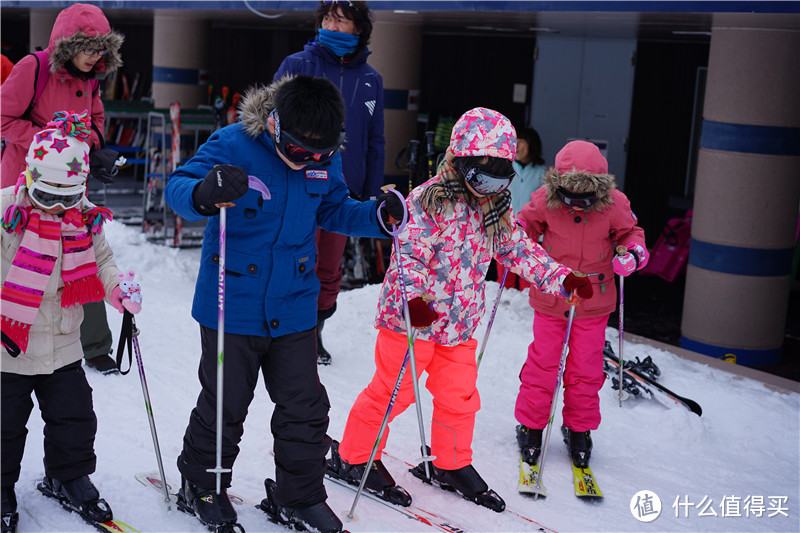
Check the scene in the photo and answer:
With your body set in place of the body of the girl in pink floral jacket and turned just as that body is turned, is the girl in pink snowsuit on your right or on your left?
on your left

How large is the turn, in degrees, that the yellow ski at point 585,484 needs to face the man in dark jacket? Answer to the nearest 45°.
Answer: approximately 135° to its right

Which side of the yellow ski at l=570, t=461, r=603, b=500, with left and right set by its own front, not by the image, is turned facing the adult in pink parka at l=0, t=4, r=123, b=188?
right

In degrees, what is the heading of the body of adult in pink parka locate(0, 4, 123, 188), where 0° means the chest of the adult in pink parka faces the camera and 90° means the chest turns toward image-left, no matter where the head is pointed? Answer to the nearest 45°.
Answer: approximately 315°

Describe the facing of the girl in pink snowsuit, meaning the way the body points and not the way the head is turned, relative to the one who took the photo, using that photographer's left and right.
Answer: facing the viewer

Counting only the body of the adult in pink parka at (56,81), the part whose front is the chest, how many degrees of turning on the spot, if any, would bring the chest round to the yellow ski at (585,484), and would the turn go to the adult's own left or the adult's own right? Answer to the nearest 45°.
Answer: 0° — they already face it

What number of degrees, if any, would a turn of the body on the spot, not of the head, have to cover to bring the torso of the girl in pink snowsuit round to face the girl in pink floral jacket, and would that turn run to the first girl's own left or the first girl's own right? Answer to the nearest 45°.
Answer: approximately 45° to the first girl's own right
